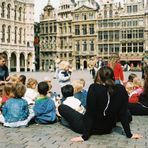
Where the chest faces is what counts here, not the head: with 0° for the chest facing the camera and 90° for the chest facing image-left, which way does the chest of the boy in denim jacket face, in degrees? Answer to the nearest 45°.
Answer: approximately 180°

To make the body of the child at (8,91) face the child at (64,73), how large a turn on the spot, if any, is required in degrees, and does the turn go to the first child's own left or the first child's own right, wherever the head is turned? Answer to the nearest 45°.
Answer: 0° — they already face them

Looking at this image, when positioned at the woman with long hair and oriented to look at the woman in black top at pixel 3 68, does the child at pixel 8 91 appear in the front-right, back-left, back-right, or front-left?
front-left

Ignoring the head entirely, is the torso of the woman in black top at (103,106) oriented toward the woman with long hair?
yes

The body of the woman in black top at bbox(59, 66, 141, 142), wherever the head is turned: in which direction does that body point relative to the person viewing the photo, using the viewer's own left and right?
facing away from the viewer

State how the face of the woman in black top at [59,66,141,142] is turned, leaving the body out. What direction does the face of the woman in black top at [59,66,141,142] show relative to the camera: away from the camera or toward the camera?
away from the camera

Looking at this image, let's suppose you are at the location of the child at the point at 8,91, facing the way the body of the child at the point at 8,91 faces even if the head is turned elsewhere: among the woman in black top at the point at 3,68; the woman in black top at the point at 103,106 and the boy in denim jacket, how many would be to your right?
2

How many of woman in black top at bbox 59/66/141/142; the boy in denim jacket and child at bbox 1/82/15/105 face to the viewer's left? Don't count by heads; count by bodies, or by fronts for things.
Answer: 0

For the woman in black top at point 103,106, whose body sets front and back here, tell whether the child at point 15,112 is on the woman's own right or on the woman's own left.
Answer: on the woman's own left
